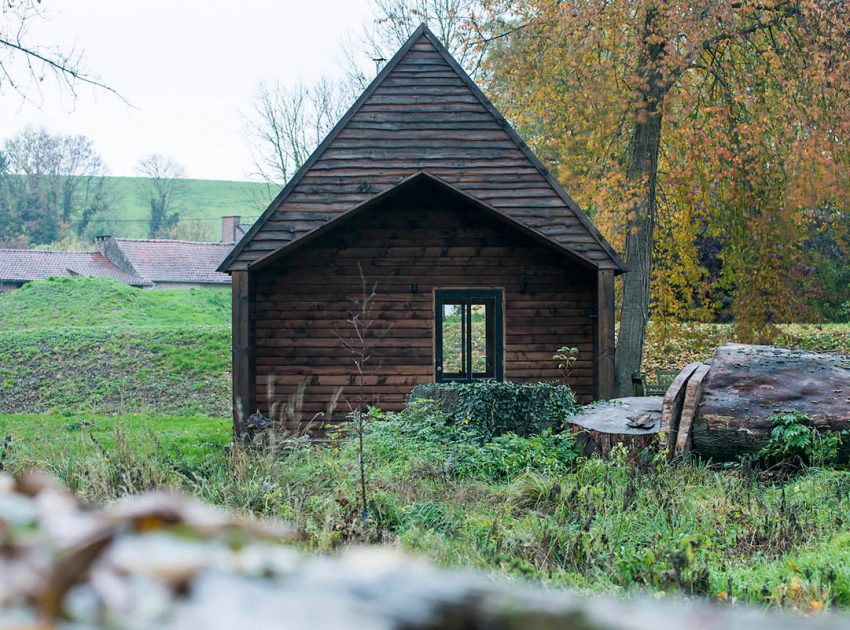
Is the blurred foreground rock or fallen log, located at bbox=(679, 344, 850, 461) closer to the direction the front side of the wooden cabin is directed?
the blurred foreground rock

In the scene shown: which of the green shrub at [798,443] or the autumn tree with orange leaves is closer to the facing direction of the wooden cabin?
the green shrub

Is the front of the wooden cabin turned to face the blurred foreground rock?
yes

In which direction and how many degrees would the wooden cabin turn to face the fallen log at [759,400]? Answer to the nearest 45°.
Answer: approximately 45° to its left

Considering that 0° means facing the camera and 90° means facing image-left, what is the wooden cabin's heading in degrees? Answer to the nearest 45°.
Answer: approximately 0°

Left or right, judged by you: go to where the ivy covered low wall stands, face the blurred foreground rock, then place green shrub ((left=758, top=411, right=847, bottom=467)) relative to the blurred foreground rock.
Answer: left

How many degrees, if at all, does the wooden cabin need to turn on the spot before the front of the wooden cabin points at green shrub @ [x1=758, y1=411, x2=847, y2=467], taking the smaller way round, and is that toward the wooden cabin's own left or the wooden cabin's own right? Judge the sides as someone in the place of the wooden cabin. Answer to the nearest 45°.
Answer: approximately 45° to the wooden cabin's own left

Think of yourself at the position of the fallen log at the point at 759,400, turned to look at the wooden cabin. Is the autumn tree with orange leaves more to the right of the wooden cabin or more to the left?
right

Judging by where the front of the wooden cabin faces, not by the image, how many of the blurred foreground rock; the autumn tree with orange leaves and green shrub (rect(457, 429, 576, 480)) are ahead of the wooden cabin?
2

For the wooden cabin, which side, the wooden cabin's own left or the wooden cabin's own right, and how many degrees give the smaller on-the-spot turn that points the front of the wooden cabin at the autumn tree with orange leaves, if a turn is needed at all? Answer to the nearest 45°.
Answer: approximately 135° to the wooden cabin's own left
